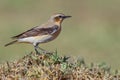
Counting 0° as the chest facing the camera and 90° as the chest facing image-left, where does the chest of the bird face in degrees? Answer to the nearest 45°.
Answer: approximately 270°
